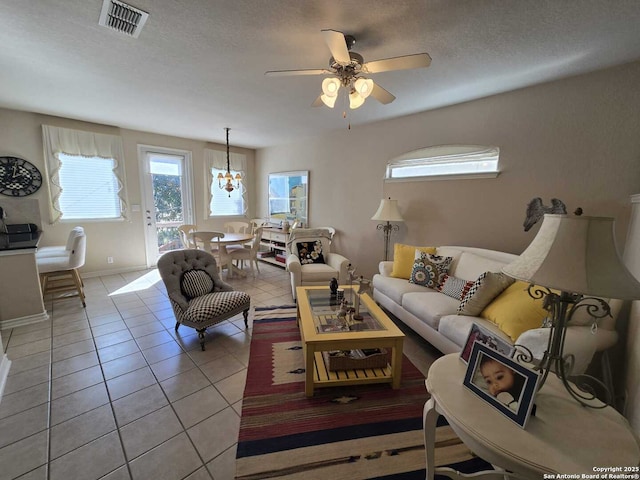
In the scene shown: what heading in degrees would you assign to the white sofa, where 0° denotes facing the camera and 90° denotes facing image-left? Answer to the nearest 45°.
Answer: approximately 45°

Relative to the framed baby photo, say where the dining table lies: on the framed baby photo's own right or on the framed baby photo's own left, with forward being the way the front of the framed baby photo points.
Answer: on the framed baby photo's own right

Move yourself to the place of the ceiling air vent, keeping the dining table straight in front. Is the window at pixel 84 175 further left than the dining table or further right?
left

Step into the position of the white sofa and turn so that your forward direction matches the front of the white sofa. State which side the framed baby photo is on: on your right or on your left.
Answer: on your left

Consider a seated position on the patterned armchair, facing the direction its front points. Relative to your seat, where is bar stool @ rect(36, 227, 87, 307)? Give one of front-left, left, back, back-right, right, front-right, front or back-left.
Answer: back

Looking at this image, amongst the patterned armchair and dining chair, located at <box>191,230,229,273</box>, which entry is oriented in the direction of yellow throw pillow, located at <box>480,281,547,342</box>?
the patterned armchair

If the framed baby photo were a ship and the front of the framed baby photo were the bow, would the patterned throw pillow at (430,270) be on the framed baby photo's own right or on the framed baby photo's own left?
on the framed baby photo's own right

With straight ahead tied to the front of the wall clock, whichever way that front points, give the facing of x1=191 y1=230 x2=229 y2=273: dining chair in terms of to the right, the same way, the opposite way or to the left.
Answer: to the left

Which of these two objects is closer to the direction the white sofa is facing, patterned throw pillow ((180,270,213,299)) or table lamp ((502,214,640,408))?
the patterned throw pillow

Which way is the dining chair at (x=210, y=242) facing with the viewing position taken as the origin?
facing away from the viewer and to the right of the viewer

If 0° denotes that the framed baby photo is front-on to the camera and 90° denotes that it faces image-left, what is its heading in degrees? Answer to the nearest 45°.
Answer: approximately 45°

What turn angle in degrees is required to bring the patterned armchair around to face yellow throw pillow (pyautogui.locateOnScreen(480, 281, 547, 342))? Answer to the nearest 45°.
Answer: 0° — it already faces it
